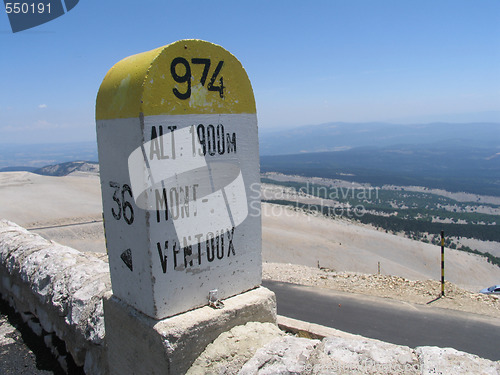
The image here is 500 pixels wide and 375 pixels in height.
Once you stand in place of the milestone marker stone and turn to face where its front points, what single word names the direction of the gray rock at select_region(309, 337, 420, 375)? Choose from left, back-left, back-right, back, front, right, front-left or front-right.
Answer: front

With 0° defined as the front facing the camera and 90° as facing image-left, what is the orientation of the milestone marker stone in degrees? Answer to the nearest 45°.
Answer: approximately 315°
